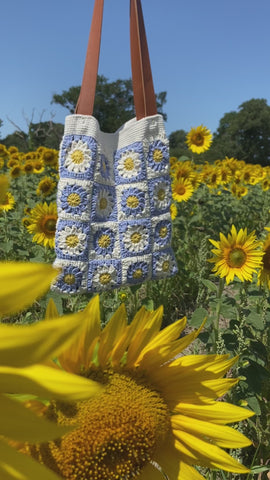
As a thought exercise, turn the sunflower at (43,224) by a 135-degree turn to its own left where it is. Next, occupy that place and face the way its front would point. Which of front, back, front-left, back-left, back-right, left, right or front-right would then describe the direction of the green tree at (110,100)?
front-left

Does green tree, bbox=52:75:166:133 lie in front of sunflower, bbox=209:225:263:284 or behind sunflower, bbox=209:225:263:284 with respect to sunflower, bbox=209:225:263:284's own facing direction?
behind

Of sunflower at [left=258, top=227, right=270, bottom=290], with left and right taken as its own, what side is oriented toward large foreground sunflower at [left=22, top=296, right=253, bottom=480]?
front

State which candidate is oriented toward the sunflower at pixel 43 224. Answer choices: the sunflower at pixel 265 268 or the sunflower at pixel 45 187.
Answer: the sunflower at pixel 45 187

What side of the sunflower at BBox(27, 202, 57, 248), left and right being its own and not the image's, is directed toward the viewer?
front

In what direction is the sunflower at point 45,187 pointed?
toward the camera

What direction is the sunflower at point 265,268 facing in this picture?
toward the camera

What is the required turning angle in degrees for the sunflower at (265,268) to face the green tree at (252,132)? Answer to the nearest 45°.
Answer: approximately 180°

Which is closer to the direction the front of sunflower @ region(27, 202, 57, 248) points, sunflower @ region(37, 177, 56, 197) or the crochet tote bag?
the crochet tote bag

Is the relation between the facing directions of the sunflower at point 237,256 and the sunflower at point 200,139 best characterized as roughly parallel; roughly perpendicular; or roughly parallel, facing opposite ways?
roughly parallel

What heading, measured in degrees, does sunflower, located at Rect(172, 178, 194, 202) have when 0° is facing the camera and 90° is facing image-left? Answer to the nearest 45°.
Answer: approximately 0°

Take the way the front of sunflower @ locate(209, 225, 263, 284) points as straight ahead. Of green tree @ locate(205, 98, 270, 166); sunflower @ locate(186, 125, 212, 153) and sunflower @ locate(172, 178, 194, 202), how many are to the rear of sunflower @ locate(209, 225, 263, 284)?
3
